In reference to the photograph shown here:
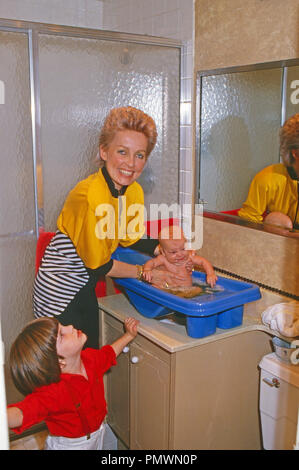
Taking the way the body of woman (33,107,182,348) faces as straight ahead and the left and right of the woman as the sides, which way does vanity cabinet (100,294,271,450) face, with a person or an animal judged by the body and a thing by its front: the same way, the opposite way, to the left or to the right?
to the right

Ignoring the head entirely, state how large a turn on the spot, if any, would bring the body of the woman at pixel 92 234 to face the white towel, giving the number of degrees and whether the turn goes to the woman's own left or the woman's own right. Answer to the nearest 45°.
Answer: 0° — they already face it

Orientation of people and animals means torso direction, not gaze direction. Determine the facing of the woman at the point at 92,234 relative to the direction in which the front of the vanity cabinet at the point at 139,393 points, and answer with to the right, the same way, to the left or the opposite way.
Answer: to the left

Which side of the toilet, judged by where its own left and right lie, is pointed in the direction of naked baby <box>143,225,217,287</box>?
right

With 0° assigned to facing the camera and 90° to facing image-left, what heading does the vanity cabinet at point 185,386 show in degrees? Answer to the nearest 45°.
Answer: approximately 45°
